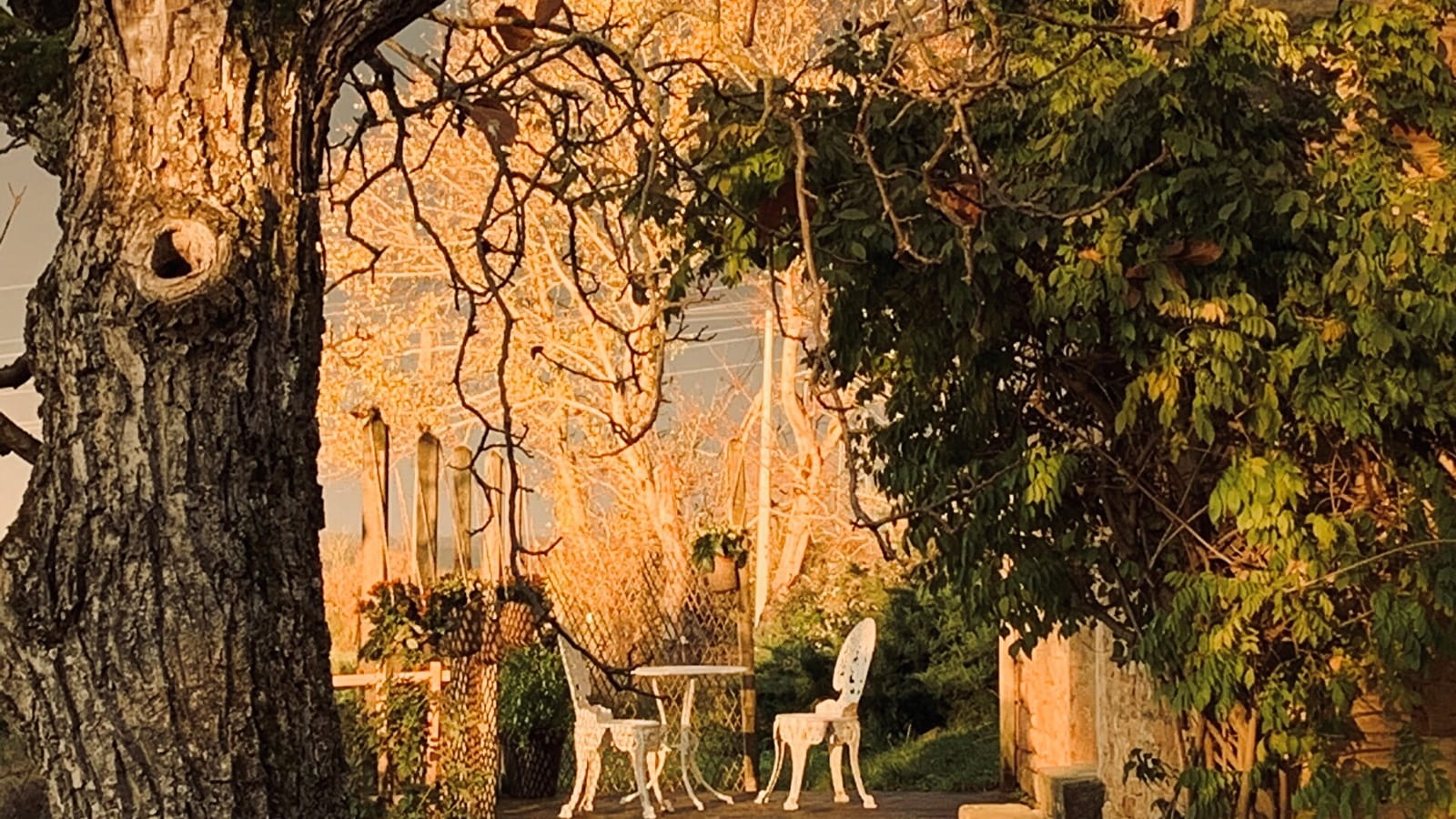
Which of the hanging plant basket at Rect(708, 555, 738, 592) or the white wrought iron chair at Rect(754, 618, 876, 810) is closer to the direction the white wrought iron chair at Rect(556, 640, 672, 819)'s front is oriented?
the white wrought iron chair

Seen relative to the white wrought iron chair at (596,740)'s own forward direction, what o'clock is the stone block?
The stone block is roughly at 2 o'clock from the white wrought iron chair.

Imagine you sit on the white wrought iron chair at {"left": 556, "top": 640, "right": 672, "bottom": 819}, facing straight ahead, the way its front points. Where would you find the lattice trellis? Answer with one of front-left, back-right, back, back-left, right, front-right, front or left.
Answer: left

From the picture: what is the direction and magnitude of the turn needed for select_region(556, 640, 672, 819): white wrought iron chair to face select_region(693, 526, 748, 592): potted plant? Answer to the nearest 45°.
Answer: approximately 90° to its left

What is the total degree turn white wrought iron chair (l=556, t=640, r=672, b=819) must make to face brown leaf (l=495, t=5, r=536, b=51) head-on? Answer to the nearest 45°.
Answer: approximately 90° to its right

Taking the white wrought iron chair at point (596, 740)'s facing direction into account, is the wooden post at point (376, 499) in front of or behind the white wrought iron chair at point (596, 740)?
behind

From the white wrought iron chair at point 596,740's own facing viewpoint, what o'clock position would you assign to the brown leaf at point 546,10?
The brown leaf is roughly at 3 o'clock from the white wrought iron chair.

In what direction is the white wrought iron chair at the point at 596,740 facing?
to the viewer's right
